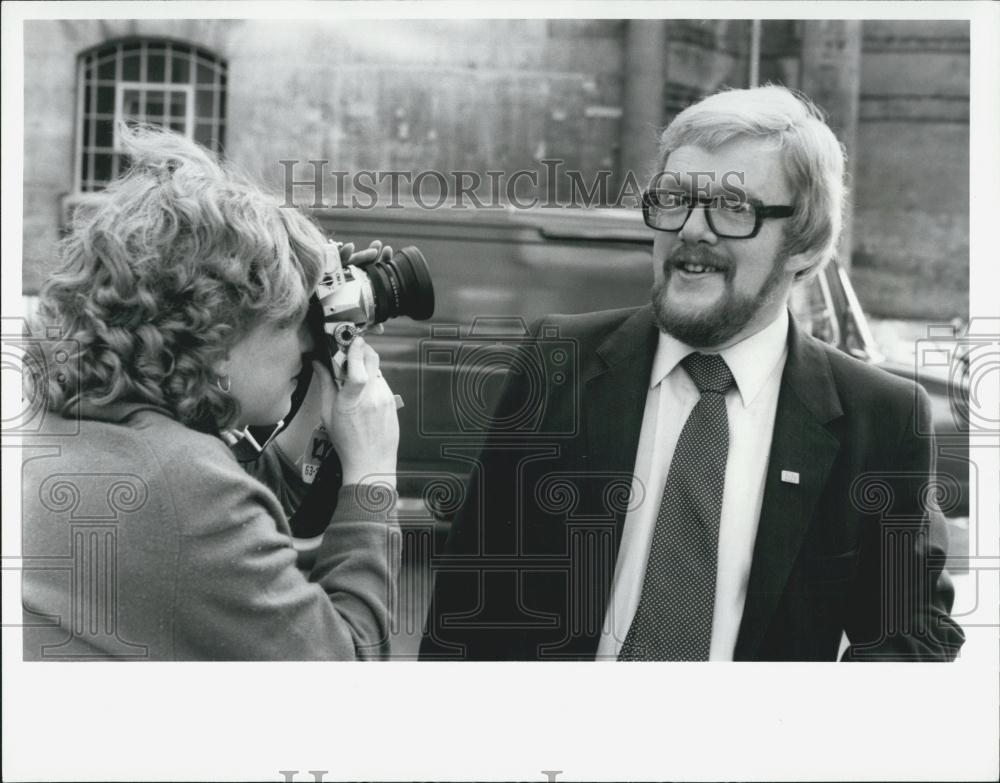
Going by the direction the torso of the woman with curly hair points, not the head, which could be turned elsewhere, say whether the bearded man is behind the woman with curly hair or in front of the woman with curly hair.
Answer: in front

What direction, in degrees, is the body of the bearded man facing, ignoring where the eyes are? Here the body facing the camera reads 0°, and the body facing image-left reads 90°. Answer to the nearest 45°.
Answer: approximately 45°

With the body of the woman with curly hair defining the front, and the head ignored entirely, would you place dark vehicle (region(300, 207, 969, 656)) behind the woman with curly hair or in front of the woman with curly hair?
in front

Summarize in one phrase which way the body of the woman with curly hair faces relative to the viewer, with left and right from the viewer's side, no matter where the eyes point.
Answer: facing away from the viewer and to the right of the viewer

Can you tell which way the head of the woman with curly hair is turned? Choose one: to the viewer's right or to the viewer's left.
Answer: to the viewer's right

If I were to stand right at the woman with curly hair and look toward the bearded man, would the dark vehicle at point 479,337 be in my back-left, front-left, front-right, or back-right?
front-left

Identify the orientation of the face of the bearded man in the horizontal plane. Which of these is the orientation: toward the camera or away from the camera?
toward the camera

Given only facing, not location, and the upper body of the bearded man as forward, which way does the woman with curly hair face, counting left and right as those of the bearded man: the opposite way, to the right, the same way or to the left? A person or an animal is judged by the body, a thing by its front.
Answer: the opposite way
